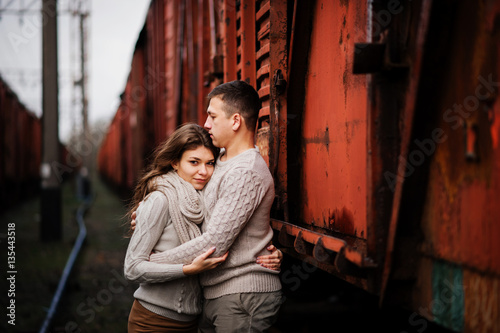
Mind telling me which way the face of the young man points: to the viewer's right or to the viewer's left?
to the viewer's left

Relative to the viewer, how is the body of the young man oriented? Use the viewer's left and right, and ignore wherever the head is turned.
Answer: facing to the left of the viewer

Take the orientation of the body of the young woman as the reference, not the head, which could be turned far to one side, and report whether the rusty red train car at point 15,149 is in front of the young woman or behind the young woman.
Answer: behind

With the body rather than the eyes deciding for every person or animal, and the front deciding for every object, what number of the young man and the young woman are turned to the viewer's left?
1

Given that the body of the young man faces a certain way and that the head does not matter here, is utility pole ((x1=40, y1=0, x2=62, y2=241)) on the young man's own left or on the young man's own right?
on the young man's own right

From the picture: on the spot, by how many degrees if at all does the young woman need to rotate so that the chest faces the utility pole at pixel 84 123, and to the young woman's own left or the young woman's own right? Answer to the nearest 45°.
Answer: approximately 135° to the young woman's own left

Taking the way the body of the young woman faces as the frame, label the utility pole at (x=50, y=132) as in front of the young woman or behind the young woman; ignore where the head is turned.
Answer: behind

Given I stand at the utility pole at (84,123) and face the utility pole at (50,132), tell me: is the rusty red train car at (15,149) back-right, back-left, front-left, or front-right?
front-right
